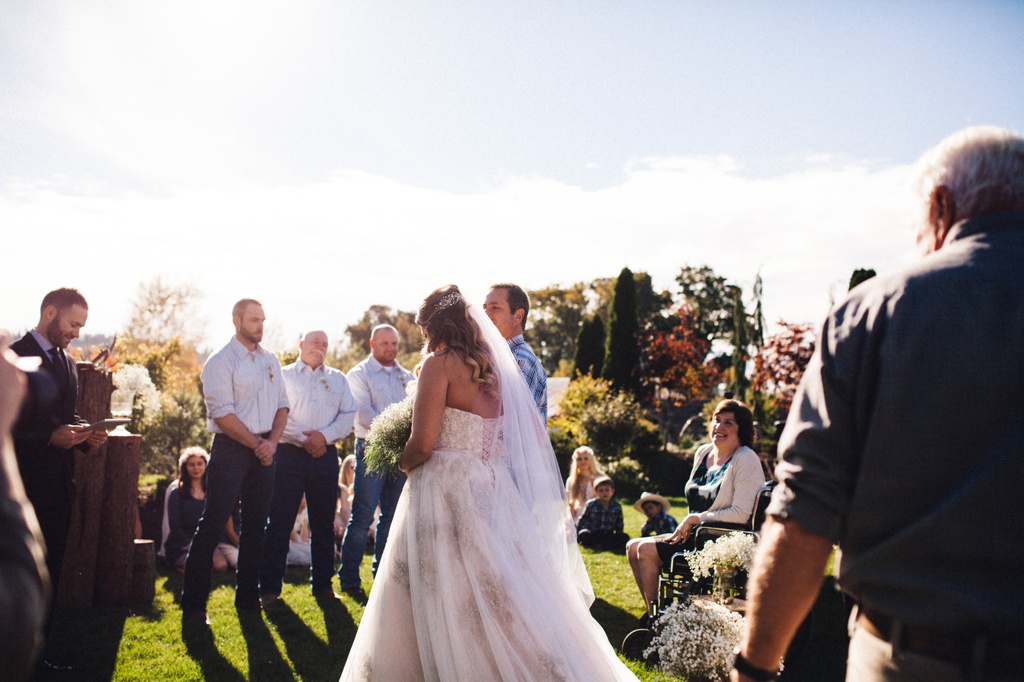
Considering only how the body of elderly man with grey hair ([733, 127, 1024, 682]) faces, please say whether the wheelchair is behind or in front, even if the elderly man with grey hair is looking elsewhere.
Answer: in front

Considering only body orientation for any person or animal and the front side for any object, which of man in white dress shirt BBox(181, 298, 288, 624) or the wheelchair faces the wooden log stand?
the wheelchair

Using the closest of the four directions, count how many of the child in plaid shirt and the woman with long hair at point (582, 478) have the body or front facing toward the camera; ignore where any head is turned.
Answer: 2

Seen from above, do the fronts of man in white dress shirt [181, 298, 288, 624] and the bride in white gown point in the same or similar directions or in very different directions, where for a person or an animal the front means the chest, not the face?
very different directions

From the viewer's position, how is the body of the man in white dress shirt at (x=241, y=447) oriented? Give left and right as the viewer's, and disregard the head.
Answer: facing the viewer and to the right of the viewer

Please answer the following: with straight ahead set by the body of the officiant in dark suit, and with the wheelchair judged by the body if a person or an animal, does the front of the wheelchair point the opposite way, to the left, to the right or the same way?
the opposite way

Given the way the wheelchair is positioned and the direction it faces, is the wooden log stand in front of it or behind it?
in front

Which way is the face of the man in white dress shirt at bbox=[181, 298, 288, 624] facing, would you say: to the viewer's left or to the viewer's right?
to the viewer's right

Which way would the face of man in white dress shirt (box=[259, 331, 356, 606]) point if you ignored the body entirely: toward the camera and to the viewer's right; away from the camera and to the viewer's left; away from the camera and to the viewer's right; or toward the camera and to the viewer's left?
toward the camera and to the viewer's right

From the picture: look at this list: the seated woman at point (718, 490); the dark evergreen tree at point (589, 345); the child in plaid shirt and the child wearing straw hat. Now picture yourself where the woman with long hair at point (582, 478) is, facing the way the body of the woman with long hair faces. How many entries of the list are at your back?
1

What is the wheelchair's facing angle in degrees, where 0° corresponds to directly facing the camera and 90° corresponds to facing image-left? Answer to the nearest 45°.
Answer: approximately 90°

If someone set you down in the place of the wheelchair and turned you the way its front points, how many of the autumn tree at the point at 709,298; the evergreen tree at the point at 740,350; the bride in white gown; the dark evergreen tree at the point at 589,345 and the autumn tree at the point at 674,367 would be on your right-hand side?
4

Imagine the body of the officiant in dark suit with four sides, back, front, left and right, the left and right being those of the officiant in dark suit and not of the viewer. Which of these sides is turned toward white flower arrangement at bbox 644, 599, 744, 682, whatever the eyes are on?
front

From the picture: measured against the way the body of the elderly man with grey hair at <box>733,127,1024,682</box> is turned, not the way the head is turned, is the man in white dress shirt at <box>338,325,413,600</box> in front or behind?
in front

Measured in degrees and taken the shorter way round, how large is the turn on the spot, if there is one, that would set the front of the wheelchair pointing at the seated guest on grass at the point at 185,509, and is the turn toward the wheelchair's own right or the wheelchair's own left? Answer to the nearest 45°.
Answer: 0° — it already faces them

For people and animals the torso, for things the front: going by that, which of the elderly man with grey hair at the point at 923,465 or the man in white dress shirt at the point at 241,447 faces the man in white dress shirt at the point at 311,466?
the elderly man with grey hair

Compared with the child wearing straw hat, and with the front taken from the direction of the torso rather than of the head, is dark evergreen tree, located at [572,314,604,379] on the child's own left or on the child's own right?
on the child's own right
